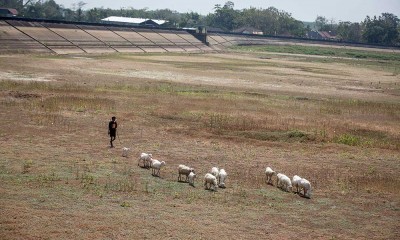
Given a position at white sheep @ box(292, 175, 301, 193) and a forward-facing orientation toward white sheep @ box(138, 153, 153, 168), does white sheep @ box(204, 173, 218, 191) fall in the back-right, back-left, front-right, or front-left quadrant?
front-left

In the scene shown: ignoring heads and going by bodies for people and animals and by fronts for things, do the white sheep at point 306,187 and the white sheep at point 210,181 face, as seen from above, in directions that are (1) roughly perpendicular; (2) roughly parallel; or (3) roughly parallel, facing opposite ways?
roughly parallel

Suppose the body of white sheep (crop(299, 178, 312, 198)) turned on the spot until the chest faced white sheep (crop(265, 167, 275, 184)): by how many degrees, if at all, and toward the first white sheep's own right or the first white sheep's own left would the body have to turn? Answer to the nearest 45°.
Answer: approximately 180°

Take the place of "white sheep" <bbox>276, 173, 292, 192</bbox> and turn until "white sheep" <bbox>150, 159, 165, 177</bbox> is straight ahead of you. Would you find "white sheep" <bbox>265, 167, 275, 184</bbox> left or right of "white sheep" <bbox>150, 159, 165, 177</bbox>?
right

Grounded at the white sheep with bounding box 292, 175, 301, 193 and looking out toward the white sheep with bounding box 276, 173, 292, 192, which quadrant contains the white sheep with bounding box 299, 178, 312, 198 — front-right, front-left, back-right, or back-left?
back-left
